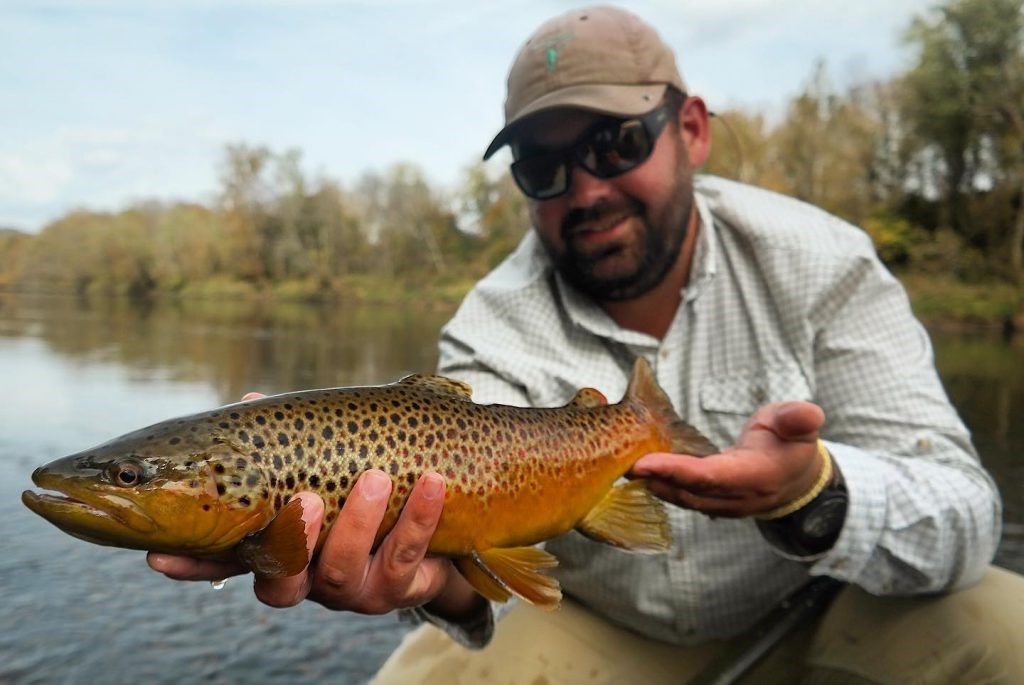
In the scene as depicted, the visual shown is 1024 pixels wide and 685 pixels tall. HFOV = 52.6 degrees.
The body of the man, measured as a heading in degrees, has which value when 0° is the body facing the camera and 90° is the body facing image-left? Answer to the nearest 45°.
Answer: approximately 45°
